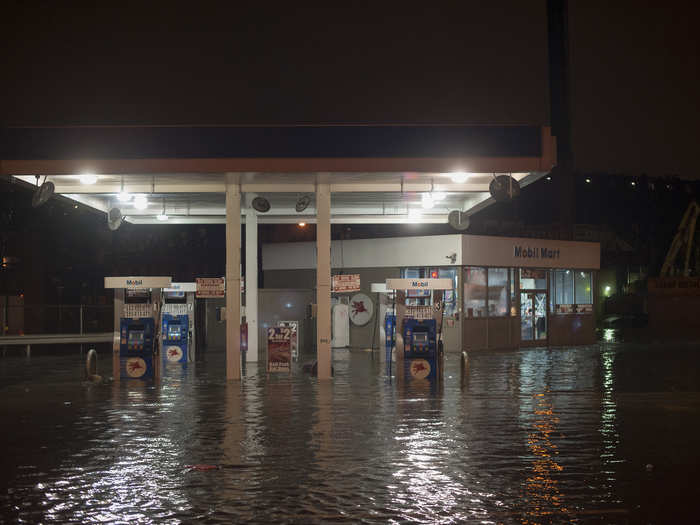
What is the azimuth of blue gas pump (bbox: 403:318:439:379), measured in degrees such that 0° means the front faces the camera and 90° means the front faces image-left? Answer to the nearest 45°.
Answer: approximately 0°

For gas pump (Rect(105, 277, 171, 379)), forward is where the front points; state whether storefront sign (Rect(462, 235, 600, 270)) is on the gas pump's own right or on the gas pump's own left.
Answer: on the gas pump's own left

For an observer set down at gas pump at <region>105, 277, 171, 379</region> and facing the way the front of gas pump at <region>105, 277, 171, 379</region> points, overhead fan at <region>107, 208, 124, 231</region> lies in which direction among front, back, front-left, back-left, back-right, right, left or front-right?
back

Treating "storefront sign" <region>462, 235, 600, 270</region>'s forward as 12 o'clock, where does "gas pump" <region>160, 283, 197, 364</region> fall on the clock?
The gas pump is roughly at 3 o'clock from the storefront sign.

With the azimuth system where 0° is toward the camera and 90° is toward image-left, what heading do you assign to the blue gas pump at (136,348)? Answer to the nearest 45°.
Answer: approximately 0°

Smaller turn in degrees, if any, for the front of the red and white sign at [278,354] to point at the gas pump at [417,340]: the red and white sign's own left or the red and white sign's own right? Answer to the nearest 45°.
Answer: approximately 45° to the red and white sign's own left

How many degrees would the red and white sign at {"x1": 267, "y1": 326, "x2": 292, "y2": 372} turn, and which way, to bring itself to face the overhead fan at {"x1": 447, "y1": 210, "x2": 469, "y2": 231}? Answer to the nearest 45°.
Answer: approximately 135° to its left
